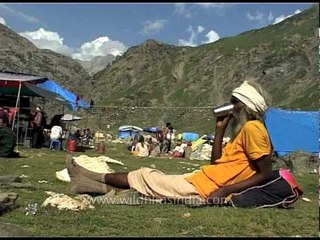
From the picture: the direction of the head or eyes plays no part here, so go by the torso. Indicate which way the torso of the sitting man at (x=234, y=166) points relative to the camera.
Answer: to the viewer's left

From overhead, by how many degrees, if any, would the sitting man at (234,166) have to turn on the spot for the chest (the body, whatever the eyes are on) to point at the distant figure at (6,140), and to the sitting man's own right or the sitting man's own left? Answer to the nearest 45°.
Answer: approximately 45° to the sitting man's own right

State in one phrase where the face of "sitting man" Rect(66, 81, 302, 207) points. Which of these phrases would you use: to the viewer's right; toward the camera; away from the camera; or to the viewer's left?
to the viewer's left
